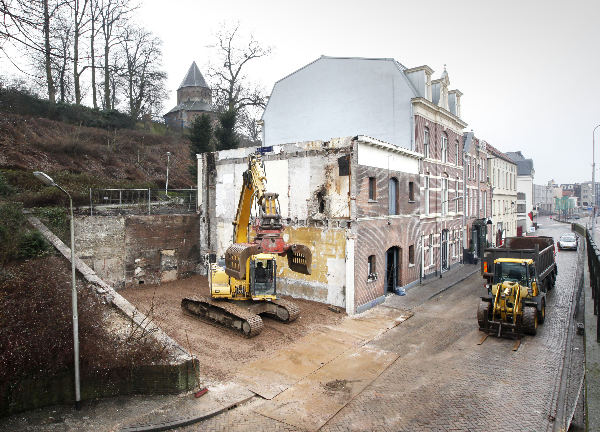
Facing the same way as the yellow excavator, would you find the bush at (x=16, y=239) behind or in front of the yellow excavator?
behind

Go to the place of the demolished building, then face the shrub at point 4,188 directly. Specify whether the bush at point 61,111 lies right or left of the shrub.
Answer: right
